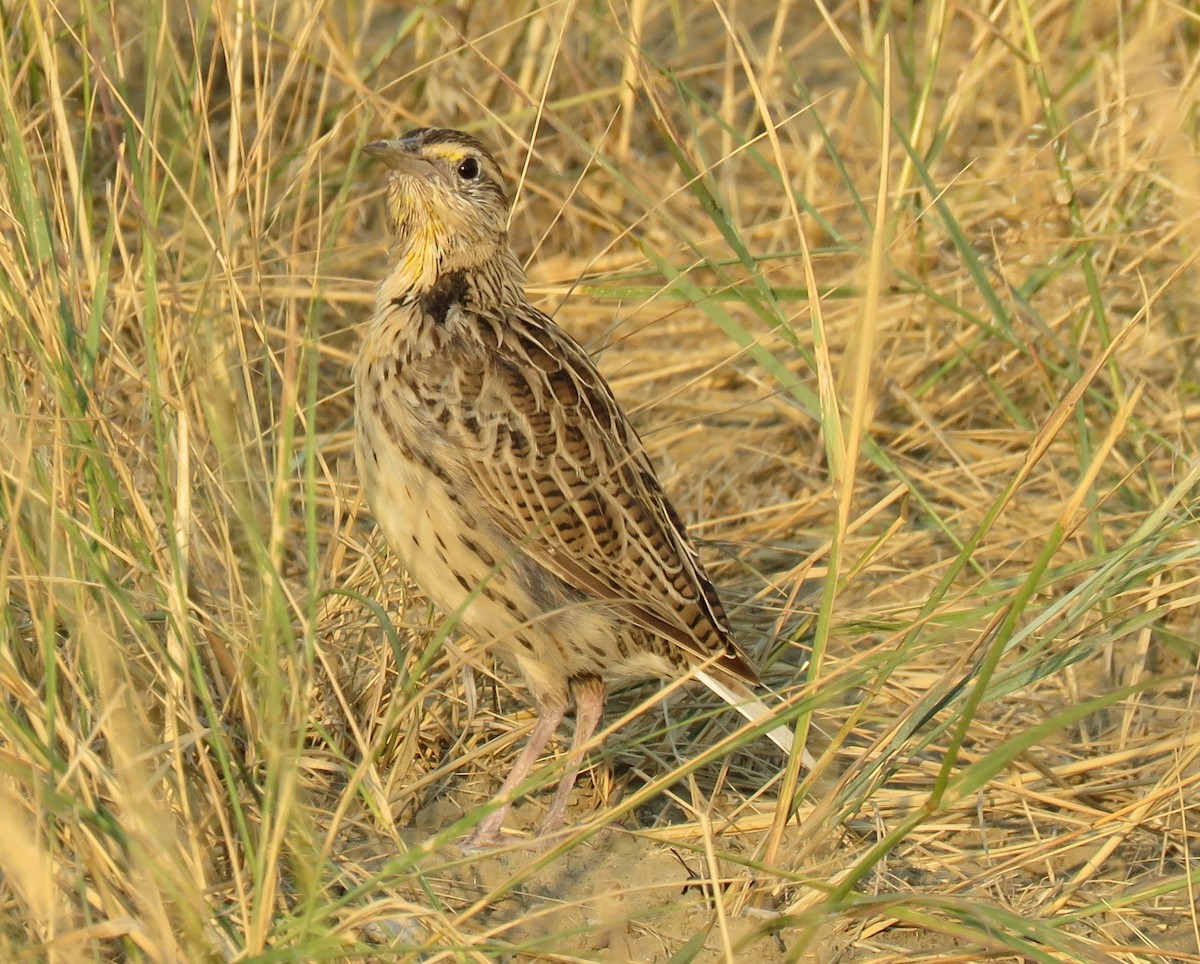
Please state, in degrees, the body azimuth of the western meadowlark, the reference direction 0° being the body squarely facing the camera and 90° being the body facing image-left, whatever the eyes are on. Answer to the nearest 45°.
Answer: approximately 90°
